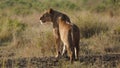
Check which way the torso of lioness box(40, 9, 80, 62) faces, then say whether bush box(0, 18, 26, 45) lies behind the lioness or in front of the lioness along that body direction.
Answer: in front

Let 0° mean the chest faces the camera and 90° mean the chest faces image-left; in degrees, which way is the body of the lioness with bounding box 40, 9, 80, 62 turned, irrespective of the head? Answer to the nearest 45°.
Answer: approximately 135°

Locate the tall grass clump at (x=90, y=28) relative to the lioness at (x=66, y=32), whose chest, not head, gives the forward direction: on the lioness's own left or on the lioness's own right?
on the lioness's own right
